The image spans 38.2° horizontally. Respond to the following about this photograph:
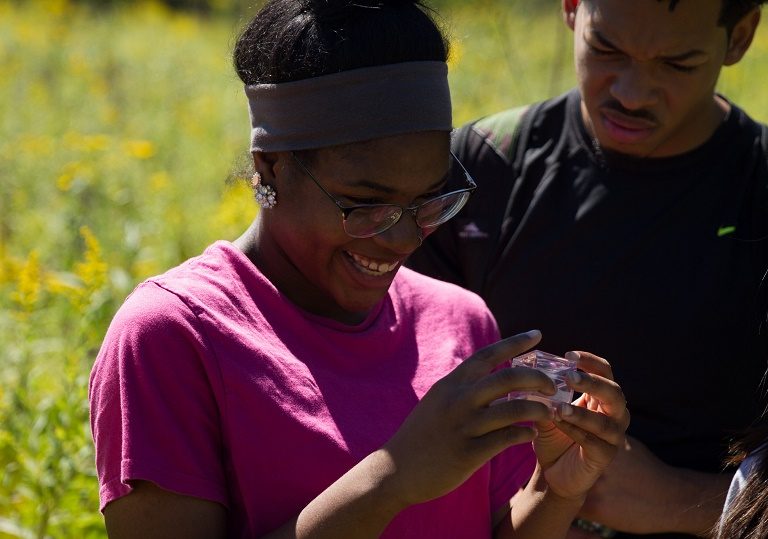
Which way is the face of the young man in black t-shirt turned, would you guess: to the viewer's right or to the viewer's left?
to the viewer's left

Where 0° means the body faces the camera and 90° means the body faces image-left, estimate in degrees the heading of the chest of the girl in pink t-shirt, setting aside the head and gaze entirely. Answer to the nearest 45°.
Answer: approximately 315°

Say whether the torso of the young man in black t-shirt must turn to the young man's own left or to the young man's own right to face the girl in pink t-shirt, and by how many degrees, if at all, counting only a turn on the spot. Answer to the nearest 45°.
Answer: approximately 45° to the young man's own right

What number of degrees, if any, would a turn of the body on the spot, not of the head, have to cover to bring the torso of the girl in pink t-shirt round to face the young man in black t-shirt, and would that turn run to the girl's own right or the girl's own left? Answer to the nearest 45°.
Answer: approximately 90° to the girl's own left
